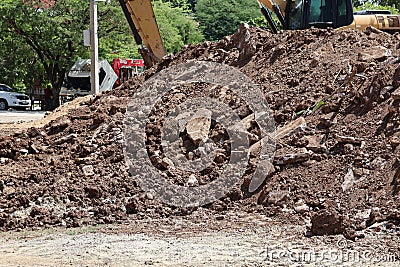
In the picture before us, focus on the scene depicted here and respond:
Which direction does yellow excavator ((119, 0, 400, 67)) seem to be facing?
to the viewer's left

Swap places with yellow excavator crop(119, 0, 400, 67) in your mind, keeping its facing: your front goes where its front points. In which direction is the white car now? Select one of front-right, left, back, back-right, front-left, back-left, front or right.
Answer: front-right

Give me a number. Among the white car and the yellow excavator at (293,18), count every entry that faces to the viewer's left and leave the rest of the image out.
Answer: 1
